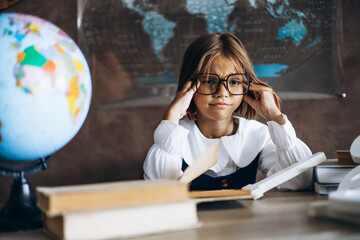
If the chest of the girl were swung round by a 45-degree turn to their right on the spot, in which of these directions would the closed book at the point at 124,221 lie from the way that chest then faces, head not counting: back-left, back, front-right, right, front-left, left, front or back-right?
front-left

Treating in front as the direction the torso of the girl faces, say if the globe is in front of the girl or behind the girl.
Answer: in front

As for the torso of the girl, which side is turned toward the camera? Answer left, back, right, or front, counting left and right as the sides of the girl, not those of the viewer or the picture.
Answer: front

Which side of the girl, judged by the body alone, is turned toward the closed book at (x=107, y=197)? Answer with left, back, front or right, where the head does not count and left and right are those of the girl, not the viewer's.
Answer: front

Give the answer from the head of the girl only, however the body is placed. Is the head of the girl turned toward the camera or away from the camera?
toward the camera

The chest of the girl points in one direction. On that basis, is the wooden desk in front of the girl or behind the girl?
in front
